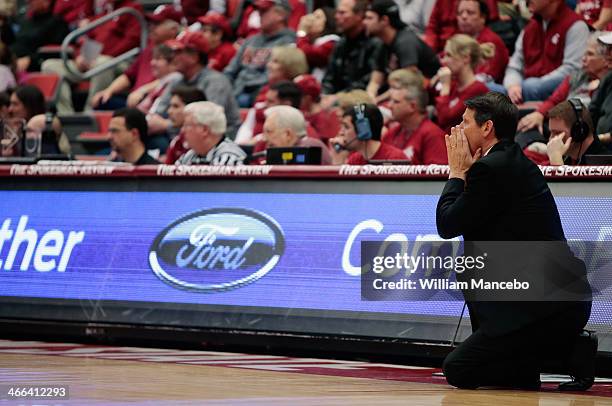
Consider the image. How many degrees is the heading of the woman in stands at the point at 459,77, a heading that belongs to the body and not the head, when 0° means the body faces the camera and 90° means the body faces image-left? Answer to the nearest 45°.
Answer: approximately 45°

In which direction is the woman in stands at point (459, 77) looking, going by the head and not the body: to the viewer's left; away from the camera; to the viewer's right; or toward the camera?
to the viewer's left

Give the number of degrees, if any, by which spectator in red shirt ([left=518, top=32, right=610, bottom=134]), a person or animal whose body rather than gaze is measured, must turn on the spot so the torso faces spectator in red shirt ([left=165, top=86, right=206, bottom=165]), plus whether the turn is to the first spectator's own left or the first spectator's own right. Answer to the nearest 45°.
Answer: approximately 45° to the first spectator's own right

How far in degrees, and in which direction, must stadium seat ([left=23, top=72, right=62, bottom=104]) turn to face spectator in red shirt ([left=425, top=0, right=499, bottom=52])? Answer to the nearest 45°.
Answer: approximately 90° to its left

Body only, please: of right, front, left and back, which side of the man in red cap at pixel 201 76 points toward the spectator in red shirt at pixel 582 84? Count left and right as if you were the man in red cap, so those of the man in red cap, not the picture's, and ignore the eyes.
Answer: left

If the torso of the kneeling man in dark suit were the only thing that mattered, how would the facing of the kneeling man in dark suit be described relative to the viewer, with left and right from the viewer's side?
facing to the left of the viewer

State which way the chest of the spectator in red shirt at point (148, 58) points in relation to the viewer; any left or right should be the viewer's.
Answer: facing the viewer and to the left of the viewer

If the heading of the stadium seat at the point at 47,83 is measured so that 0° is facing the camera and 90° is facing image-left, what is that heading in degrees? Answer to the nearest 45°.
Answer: approximately 45°

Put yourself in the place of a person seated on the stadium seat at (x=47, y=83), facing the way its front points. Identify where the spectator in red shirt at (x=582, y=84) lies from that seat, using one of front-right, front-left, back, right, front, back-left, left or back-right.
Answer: left
